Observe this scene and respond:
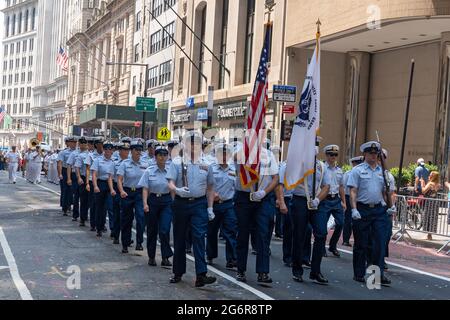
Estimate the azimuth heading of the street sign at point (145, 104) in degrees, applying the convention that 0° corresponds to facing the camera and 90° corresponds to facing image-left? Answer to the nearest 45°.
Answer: approximately 0°

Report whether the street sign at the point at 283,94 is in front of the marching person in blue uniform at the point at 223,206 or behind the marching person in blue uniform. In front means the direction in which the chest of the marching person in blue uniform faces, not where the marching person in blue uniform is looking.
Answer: behind

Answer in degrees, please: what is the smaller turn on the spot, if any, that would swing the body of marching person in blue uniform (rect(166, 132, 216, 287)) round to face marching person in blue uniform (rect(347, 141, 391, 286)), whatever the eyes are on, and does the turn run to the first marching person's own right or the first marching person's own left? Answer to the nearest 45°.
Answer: approximately 90° to the first marching person's own left

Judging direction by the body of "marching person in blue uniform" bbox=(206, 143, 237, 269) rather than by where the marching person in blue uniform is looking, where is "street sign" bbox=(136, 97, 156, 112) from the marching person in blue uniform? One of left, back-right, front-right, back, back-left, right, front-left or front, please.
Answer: back

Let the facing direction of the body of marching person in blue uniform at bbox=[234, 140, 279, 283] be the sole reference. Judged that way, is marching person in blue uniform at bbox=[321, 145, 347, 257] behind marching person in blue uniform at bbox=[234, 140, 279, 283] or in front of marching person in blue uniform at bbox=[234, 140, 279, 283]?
behind

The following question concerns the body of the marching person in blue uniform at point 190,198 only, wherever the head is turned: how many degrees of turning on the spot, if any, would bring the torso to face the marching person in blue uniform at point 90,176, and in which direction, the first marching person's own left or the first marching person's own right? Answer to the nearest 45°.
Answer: approximately 180°

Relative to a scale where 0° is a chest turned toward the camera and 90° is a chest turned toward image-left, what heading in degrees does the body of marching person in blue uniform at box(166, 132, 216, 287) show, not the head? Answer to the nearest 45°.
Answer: approximately 0°
